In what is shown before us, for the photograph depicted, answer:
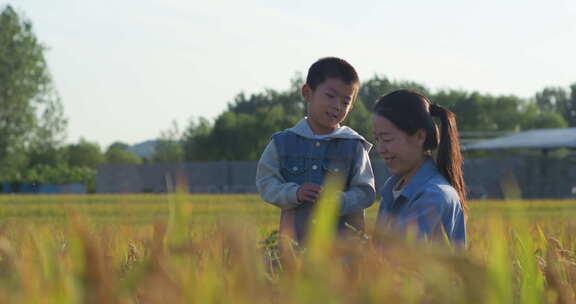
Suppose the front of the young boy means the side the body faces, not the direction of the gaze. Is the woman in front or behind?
in front

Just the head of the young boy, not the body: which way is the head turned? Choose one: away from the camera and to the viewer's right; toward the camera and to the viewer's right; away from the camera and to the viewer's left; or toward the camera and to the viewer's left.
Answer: toward the camera and to the viewer's right

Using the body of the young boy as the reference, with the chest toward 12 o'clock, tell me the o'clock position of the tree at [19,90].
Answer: The tree is roughly at 5 o'clock from the young boy.

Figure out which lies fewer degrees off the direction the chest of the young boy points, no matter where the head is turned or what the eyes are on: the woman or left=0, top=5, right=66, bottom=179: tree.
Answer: the woman

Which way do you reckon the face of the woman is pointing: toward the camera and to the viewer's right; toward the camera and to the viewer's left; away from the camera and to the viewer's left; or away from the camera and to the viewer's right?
toward the camera and to the viewer's left

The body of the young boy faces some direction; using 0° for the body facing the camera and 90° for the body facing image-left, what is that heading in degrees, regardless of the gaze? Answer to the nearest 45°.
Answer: approximately 0°
